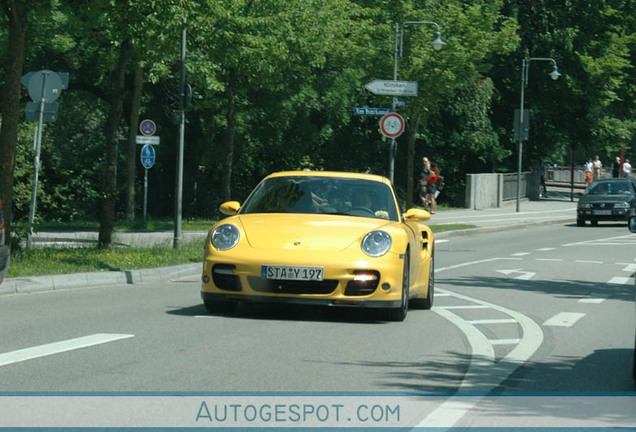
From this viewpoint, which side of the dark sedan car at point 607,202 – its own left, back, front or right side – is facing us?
front

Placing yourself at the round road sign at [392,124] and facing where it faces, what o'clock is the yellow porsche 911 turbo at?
The yellow porsche 911 turbo is roughly at 12 o'clock from the round road sign.

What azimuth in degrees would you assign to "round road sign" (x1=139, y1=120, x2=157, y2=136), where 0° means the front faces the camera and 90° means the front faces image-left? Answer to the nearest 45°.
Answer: approximately 0°

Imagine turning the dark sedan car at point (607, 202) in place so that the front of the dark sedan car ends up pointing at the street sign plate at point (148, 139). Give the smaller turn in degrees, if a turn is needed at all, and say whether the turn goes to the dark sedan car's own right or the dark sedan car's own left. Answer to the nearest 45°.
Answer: approximately 45° to the dark sedan car's own right

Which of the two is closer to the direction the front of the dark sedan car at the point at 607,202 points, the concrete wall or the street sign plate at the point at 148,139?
the street sign plate

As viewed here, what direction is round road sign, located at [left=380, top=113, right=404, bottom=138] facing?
toward the camera

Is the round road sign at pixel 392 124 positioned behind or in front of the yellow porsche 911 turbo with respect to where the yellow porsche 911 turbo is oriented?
behind

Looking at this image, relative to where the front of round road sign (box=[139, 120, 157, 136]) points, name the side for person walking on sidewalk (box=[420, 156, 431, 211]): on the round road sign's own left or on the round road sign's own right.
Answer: on the round road sign's own left

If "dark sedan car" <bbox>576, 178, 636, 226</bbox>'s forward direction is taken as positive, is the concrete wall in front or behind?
behind

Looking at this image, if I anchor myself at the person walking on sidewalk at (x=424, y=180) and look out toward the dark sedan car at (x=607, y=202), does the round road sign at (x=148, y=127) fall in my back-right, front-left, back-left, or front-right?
back-right

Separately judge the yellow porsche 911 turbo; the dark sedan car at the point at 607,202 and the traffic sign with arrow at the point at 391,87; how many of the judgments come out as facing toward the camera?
3

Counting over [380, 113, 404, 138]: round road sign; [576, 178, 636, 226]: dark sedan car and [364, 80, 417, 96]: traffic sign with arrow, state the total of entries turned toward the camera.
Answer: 3
